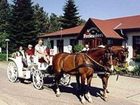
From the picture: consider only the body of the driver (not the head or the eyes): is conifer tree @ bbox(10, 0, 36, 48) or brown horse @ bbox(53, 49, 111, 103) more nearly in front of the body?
the brown horse

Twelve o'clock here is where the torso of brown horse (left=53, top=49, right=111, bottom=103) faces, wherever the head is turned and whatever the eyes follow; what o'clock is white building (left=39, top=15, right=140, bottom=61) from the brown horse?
The white building is roughly at 8 o'clock from the brown horse.

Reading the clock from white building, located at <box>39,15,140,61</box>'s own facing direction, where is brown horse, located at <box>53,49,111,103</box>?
The brown horse is roughly at 11 o'clock from the white building.

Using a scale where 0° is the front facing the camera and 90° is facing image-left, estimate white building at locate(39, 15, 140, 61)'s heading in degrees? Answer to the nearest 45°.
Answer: approximately 45°

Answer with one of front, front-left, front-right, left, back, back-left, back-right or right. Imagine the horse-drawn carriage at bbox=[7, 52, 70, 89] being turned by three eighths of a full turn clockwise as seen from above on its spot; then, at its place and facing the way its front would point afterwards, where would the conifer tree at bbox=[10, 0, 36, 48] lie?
right

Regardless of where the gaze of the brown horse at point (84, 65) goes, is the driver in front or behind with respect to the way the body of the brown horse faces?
behind
